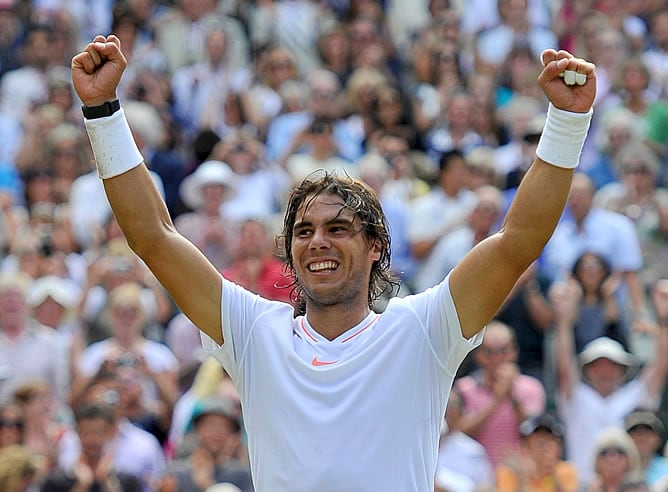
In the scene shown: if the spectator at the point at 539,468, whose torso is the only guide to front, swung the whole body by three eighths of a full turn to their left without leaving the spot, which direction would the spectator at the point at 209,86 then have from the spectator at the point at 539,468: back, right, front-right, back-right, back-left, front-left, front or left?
left

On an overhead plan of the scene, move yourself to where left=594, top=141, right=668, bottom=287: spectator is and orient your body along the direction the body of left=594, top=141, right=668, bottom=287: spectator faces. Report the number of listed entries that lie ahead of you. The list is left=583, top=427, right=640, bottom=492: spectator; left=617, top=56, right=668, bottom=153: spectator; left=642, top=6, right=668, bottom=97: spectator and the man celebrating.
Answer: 2

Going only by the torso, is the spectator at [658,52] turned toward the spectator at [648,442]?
yes

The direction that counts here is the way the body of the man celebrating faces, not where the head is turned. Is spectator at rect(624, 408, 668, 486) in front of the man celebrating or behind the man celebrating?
behind

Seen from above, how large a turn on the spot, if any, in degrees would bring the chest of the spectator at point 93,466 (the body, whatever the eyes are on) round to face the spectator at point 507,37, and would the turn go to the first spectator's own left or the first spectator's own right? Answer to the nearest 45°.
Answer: approximately 135° to the first spectator's own left

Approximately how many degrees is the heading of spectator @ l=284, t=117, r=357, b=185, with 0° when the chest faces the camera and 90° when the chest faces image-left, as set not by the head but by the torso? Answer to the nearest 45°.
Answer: approximately 0°

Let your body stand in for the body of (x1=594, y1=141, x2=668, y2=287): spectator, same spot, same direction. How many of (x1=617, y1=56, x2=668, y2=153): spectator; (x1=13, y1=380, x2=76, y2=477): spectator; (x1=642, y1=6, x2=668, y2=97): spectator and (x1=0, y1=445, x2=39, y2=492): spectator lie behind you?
2

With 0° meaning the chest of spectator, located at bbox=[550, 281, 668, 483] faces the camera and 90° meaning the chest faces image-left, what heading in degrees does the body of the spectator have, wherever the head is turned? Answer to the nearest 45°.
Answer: approximately 0°

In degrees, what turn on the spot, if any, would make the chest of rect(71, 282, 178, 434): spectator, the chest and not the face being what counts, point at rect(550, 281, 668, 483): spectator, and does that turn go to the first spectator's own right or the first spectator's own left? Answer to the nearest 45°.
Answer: approximately 90° to the first spectator's own left
